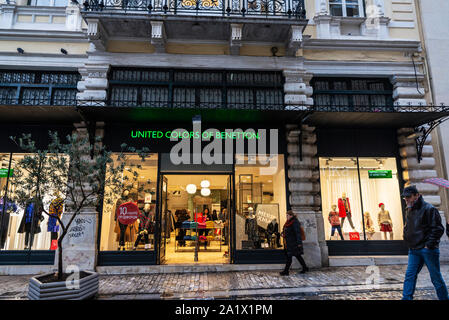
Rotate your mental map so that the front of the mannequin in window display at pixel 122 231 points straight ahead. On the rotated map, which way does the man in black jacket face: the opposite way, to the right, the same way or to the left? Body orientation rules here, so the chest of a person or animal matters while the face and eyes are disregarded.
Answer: to the right

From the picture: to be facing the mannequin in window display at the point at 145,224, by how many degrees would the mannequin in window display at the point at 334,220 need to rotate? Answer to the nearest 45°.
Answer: approximately 45° to its right

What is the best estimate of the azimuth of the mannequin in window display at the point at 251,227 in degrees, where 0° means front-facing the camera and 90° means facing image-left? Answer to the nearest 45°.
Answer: approximately 0°

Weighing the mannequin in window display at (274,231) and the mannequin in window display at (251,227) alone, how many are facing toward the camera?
2

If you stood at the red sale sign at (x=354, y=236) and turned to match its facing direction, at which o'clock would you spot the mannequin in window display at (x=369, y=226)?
The mannequin in window display is roughly at 8 o'clock from the red sale sign.

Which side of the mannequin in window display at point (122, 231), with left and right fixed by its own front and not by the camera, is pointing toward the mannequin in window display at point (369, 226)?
left

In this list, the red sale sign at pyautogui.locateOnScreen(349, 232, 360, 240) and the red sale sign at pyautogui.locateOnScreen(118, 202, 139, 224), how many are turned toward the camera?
2

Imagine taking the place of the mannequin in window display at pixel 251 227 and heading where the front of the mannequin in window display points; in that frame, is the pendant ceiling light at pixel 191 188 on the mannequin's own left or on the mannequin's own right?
on the mannequin's own right

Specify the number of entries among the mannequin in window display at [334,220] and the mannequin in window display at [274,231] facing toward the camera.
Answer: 2
